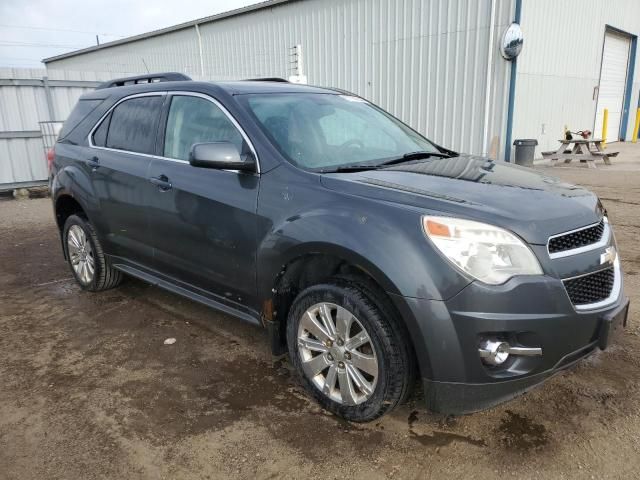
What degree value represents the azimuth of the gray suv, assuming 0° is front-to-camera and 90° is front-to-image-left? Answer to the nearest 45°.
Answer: approximately 315°

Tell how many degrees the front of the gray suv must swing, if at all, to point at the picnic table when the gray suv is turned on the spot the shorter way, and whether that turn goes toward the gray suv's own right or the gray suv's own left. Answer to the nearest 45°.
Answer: approximately 90° to the gray suv's own left

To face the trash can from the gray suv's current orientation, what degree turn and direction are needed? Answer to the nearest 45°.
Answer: approximately 90° to its left

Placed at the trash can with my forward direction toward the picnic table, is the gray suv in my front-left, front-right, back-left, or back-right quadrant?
back-right
